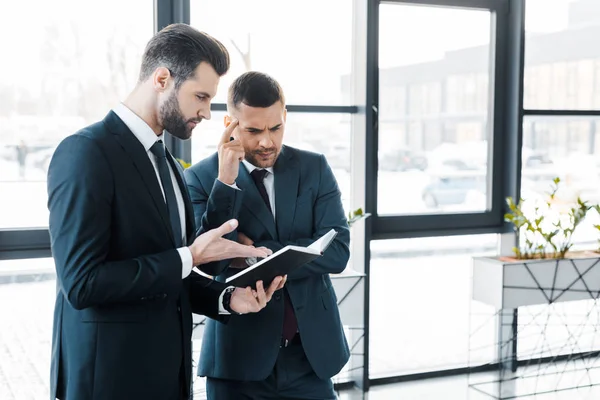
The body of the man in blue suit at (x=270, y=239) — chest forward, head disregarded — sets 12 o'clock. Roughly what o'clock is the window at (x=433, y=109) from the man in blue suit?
The window is roughly at 7 o'clock from the man in blue suit.

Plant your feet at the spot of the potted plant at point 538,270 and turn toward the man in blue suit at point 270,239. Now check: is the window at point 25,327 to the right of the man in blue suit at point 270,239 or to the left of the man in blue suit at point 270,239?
right

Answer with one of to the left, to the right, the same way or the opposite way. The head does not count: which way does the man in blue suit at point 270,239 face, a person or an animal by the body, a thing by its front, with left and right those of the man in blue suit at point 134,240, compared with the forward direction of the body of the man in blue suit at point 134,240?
to the right

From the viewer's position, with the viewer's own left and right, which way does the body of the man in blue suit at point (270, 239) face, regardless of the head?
facing the viewer

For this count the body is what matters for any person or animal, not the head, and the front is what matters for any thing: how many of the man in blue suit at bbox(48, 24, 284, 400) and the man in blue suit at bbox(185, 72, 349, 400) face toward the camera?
1

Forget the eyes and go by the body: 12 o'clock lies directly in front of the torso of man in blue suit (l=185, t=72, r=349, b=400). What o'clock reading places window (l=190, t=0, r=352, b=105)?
The window is roughly at 6 o'clock from the man in blue suit.

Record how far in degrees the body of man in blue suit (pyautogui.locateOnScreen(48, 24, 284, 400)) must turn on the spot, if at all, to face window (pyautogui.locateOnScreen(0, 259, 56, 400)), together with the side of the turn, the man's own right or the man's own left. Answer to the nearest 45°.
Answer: approximately 90° to the man's own left

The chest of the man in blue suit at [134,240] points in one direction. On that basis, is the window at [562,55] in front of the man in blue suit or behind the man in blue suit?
in front

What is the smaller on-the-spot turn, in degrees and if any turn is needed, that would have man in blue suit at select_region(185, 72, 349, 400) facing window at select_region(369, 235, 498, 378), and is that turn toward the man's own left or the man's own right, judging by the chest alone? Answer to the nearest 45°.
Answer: approximately 135° to the man's own left

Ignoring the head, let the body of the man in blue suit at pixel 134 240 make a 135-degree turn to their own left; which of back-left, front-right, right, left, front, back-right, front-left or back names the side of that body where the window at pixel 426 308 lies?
right

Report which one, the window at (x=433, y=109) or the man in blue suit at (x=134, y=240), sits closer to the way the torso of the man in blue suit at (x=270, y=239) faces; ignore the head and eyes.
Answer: the man in blue suit

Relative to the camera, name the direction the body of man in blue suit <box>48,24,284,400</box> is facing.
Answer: to the viewer's right
